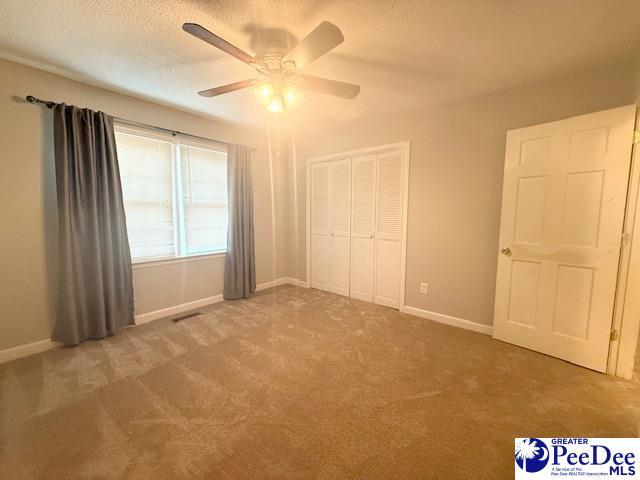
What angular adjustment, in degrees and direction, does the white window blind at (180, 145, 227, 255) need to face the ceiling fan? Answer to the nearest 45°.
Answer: approximately 45° to its right

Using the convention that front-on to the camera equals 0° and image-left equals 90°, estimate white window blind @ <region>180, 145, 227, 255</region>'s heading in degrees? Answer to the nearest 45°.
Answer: approximately 315°

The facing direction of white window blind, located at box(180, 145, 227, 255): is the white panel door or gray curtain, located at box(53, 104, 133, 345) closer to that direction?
the white panel door

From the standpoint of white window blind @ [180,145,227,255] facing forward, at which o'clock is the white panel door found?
The white panel door is roughly at 12 o'clock from the white window blind.

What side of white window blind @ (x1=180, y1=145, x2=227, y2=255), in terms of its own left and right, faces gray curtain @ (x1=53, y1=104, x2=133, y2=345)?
right
